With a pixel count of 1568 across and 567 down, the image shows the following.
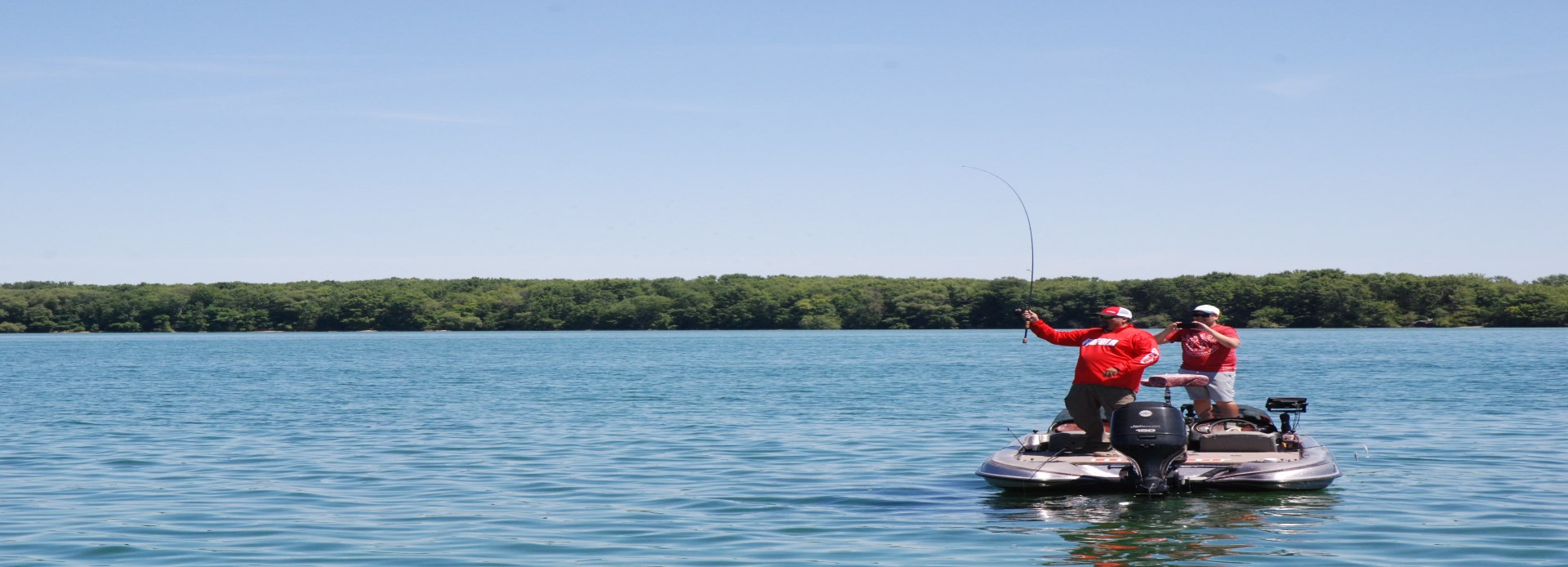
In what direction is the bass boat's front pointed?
away from the camera

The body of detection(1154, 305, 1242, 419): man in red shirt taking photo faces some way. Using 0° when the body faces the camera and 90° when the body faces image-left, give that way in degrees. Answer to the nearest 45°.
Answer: approximately 45°
